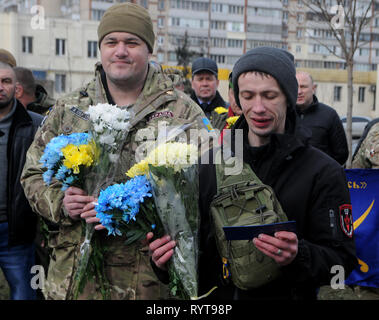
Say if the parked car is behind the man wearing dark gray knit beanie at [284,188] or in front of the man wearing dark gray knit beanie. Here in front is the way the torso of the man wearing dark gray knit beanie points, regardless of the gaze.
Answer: behind

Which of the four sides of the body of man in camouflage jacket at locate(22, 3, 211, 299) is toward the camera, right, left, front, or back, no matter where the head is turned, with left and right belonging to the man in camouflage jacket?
front

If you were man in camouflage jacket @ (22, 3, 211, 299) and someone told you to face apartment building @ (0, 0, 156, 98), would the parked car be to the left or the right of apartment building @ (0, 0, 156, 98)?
right

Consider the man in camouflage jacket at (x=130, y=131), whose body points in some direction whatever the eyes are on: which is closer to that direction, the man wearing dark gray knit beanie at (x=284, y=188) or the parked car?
the man wearing dark gray knit beanie

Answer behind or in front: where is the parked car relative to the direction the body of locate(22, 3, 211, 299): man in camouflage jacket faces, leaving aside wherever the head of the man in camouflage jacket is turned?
behind

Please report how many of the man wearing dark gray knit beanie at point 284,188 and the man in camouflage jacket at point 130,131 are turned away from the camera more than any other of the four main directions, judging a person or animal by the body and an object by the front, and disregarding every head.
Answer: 0

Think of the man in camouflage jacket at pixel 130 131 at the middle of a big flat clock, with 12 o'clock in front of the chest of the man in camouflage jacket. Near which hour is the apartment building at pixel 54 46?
The apartment building is roughly at 6 o'clock from the man in camouflage jacket.

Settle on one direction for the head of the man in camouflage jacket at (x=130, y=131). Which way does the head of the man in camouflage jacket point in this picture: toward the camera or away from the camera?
toward the camera

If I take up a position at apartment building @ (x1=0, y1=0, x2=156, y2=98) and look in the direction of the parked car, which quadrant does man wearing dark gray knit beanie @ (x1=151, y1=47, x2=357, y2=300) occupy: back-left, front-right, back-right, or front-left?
front-right

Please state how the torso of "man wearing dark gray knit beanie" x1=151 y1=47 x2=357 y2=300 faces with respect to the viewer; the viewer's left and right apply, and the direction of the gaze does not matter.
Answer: facing the viewer and to the left of the viewer

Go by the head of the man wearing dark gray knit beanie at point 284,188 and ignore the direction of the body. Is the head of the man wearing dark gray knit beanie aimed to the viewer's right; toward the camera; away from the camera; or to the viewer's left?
toward the camera
